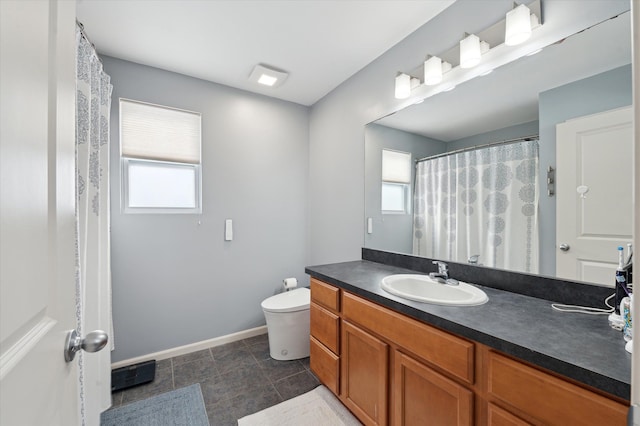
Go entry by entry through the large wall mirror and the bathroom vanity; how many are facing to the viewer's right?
0

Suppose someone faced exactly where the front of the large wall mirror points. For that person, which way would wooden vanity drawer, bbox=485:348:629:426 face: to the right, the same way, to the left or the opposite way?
the same way

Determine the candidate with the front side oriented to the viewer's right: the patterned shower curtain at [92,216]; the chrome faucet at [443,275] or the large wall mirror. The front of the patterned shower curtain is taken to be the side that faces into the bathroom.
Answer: the patterned shower curtain

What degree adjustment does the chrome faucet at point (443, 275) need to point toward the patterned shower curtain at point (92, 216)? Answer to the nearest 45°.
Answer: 0° — it already faces it

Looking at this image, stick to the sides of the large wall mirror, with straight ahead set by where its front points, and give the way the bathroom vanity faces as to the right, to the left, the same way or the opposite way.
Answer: the same way

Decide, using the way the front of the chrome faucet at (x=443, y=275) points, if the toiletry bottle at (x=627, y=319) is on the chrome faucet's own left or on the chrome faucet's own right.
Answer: on the chrome faucet's own left

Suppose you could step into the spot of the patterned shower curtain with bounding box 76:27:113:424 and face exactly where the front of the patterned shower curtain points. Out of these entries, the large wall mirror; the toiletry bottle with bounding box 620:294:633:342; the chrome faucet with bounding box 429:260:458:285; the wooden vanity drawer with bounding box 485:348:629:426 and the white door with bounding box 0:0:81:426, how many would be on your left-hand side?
0

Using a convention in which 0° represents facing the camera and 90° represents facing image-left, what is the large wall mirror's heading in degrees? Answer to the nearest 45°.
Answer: approximately 45°

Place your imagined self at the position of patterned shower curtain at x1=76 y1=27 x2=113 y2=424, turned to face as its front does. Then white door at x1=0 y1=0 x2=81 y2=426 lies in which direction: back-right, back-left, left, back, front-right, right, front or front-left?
right

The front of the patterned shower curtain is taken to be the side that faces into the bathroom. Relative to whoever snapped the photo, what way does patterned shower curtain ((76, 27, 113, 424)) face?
facing to the right of the viewer

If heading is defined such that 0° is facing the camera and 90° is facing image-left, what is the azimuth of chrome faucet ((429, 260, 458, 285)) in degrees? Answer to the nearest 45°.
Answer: approximately 45°

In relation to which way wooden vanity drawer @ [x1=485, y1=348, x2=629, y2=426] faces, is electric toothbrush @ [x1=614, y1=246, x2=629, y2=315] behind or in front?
behind

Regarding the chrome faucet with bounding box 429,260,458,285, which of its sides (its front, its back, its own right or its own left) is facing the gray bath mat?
front

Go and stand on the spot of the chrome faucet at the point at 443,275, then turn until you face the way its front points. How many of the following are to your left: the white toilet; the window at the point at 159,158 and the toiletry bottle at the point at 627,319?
1

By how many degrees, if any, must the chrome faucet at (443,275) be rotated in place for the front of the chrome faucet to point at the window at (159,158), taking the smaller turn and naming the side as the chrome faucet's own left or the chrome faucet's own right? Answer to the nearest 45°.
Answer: approximately 45° to the chrome faucet's own right

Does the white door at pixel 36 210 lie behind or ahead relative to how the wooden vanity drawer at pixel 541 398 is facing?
ahead

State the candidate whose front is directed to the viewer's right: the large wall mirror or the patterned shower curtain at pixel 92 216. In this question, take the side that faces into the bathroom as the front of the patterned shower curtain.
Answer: the patterned shower curtain
